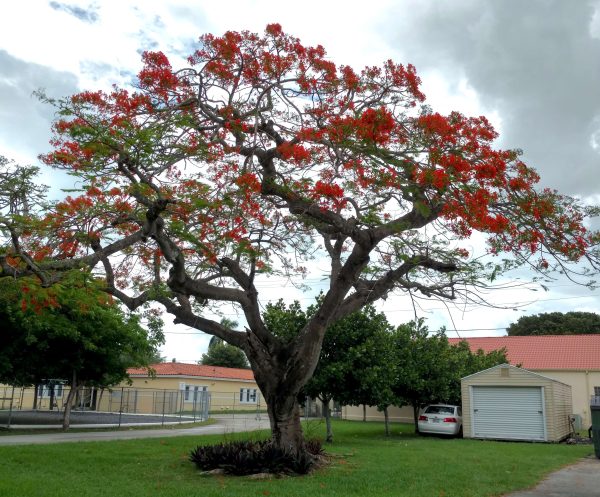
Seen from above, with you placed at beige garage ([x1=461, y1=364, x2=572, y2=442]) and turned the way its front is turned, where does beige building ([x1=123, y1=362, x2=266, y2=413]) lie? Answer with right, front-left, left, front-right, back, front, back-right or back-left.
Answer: back-right

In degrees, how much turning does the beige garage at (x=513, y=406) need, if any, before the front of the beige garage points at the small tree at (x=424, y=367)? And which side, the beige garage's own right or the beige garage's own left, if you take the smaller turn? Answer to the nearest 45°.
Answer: approximately 90° to the beige garage's own right

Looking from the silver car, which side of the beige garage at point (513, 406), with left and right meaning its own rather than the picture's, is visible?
right

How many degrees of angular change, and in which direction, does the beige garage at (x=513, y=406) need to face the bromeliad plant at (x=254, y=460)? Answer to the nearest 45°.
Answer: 0° — it already faces it

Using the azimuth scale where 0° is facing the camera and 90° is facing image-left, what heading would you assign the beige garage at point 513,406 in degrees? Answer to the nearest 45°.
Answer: approximately 0°

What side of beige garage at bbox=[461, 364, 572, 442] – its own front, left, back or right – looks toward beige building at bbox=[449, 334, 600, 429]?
back
